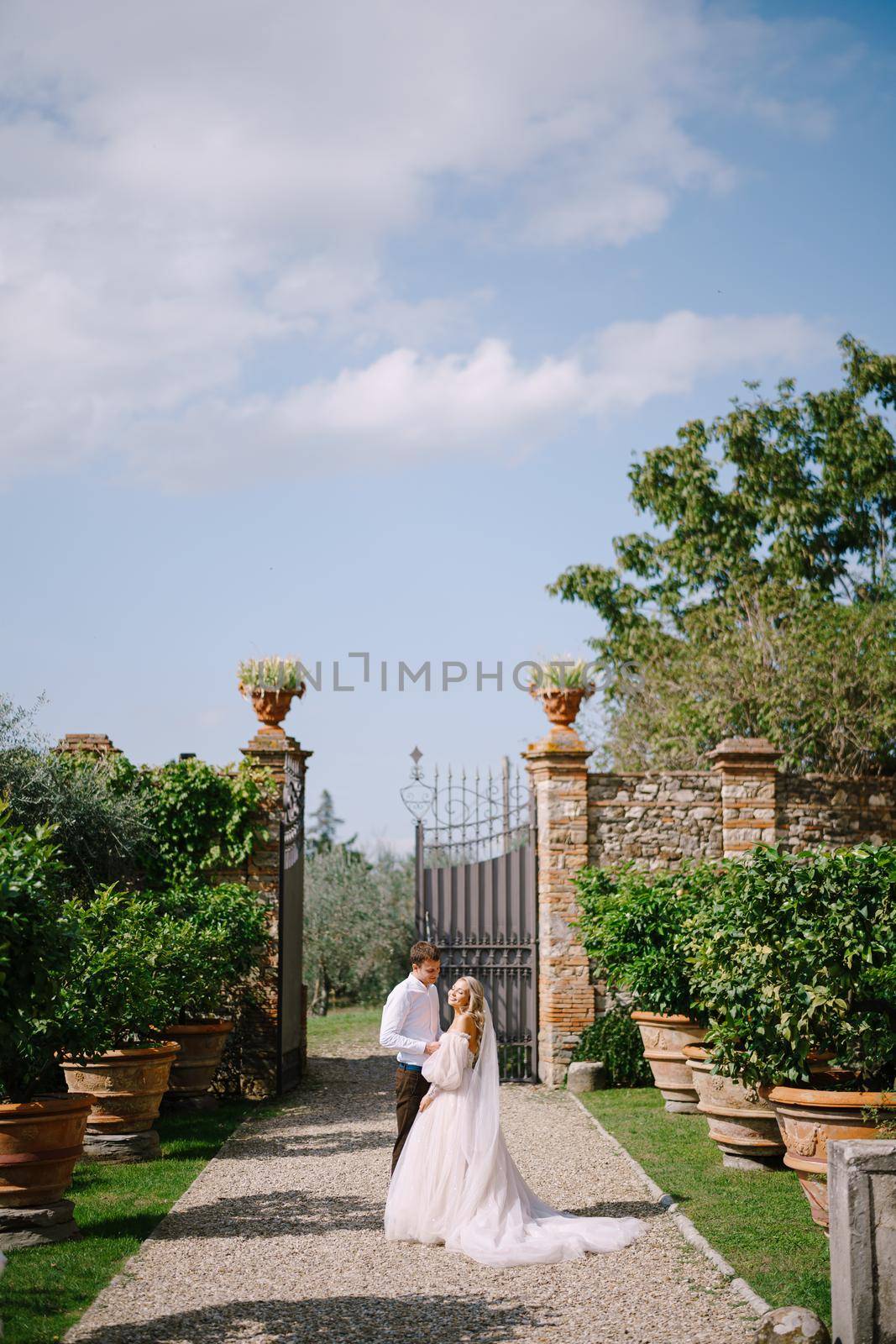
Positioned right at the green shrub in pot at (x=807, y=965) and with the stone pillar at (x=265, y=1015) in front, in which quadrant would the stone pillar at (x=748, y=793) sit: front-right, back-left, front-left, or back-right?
front-right

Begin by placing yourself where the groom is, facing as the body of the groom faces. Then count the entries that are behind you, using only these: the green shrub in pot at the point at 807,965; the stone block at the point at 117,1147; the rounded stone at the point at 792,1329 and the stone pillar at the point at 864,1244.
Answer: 1

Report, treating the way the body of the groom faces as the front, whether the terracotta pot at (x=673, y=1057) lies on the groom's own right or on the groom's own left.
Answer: on the groom's own left

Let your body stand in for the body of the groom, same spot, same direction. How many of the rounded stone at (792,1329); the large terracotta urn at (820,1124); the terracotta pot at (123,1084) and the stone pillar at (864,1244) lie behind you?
1

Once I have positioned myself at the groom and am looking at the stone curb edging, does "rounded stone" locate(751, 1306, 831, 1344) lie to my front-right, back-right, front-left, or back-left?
front-right

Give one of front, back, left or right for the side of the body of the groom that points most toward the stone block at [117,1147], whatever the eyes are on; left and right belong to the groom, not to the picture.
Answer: back

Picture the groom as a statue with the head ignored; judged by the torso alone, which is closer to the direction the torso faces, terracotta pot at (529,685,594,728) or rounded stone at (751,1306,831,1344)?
the rounded stone

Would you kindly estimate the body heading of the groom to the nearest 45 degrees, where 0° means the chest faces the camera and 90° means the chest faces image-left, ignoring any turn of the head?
approximately 315°

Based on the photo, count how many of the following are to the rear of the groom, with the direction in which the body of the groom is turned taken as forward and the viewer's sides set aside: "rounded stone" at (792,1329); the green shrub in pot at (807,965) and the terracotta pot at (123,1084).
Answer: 1

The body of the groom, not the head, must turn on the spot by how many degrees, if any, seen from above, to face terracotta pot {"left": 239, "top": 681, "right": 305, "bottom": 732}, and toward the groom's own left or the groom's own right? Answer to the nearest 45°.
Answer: approximately 135° to the groom's own left

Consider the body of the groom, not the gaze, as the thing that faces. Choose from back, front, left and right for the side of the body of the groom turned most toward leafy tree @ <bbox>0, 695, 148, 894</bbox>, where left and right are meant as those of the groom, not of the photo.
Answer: back

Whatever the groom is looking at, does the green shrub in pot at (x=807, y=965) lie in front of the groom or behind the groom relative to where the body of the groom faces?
in front

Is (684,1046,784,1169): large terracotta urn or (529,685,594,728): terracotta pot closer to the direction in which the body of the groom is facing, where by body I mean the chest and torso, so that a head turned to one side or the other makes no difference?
the large terracotta urn
